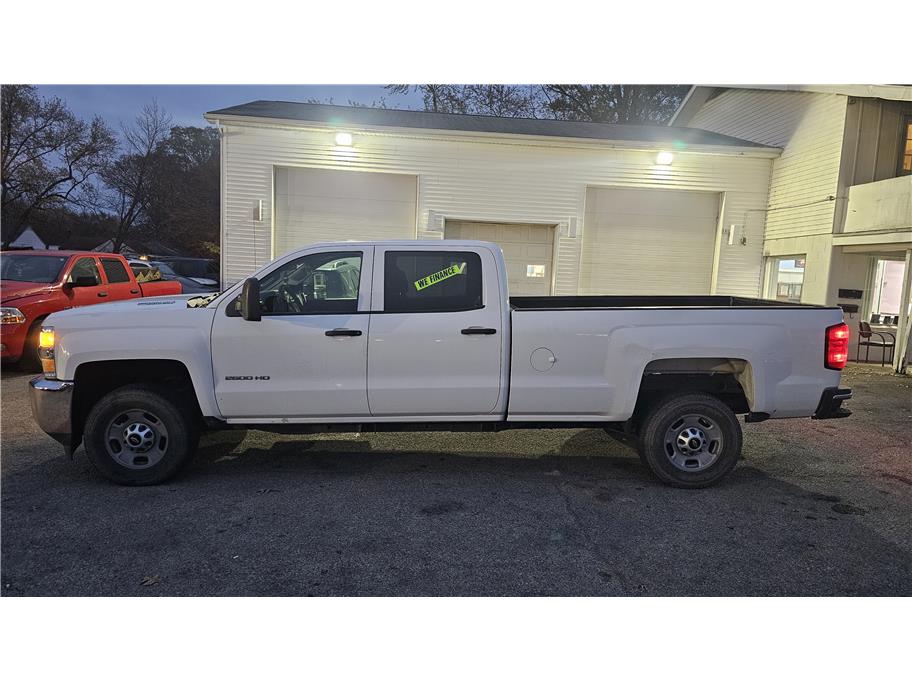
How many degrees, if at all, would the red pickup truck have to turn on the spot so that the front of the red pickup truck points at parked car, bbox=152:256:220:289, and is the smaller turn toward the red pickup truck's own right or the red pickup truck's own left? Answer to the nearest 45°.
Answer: approximately 135° to the red pickup truck's own right

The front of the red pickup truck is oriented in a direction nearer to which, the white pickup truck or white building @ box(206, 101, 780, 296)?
the white pickup truck

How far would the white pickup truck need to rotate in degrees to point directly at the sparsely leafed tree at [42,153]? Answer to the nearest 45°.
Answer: approximately 45° to its right

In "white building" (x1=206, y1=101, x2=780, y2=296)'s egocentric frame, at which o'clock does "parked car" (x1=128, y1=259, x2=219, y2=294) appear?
The parked car is roughly at 4 o'clock from the white building.

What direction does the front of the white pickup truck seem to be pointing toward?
to the viewer's left

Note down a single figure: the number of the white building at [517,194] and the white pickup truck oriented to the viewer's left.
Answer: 1

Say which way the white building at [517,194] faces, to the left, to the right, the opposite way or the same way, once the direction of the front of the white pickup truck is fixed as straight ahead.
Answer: to the left

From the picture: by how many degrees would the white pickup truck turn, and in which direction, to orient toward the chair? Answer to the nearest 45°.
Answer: approximately 135° to its right

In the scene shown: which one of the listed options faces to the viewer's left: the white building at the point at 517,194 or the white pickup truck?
the white pickup truck

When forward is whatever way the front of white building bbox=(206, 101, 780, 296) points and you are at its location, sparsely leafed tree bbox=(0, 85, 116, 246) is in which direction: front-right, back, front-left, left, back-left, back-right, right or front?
back-right

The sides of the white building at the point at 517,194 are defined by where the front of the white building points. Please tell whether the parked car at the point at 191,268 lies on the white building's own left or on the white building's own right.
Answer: on the white building's own right
